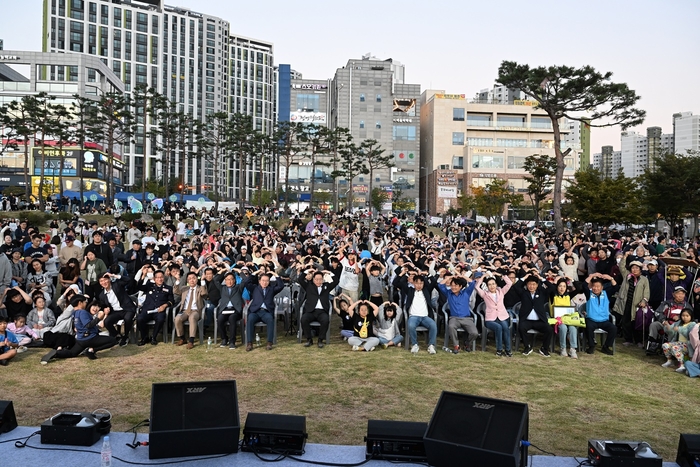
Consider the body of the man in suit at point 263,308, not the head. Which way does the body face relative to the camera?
toward the camera

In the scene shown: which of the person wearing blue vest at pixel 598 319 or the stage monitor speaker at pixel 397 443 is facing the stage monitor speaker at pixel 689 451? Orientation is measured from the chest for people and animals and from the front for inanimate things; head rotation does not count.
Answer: the person wearing blue vest

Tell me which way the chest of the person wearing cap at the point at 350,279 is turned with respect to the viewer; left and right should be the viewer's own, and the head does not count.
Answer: facing the viewer

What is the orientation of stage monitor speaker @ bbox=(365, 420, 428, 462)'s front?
away from the camera

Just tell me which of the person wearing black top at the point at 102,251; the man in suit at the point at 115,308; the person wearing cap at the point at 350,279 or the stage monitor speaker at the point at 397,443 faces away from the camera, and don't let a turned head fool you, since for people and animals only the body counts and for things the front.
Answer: the stage monitor speaker

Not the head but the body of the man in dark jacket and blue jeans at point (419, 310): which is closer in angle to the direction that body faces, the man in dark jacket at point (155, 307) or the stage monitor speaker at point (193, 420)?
the stage monitor speaker

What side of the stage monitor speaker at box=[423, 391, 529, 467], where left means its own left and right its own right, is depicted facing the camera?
front

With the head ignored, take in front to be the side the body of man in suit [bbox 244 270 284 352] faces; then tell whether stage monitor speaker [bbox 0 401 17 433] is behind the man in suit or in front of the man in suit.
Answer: in front

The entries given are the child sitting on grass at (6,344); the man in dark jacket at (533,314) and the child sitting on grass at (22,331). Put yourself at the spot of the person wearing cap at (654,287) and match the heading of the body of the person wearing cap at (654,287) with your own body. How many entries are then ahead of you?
3

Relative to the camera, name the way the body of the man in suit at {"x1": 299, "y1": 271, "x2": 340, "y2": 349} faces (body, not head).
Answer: toward the camera

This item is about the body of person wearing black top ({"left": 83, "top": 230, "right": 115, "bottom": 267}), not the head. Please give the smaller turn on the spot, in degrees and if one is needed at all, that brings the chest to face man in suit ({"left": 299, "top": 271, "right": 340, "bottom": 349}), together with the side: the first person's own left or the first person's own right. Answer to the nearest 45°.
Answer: approximately 45° to the first person's own left

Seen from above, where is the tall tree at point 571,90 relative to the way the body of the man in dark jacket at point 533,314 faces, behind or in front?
behind

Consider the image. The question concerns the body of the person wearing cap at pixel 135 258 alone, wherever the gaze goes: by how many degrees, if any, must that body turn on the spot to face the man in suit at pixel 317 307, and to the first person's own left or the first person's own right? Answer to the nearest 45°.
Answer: approximately 45° to the first person's own left
